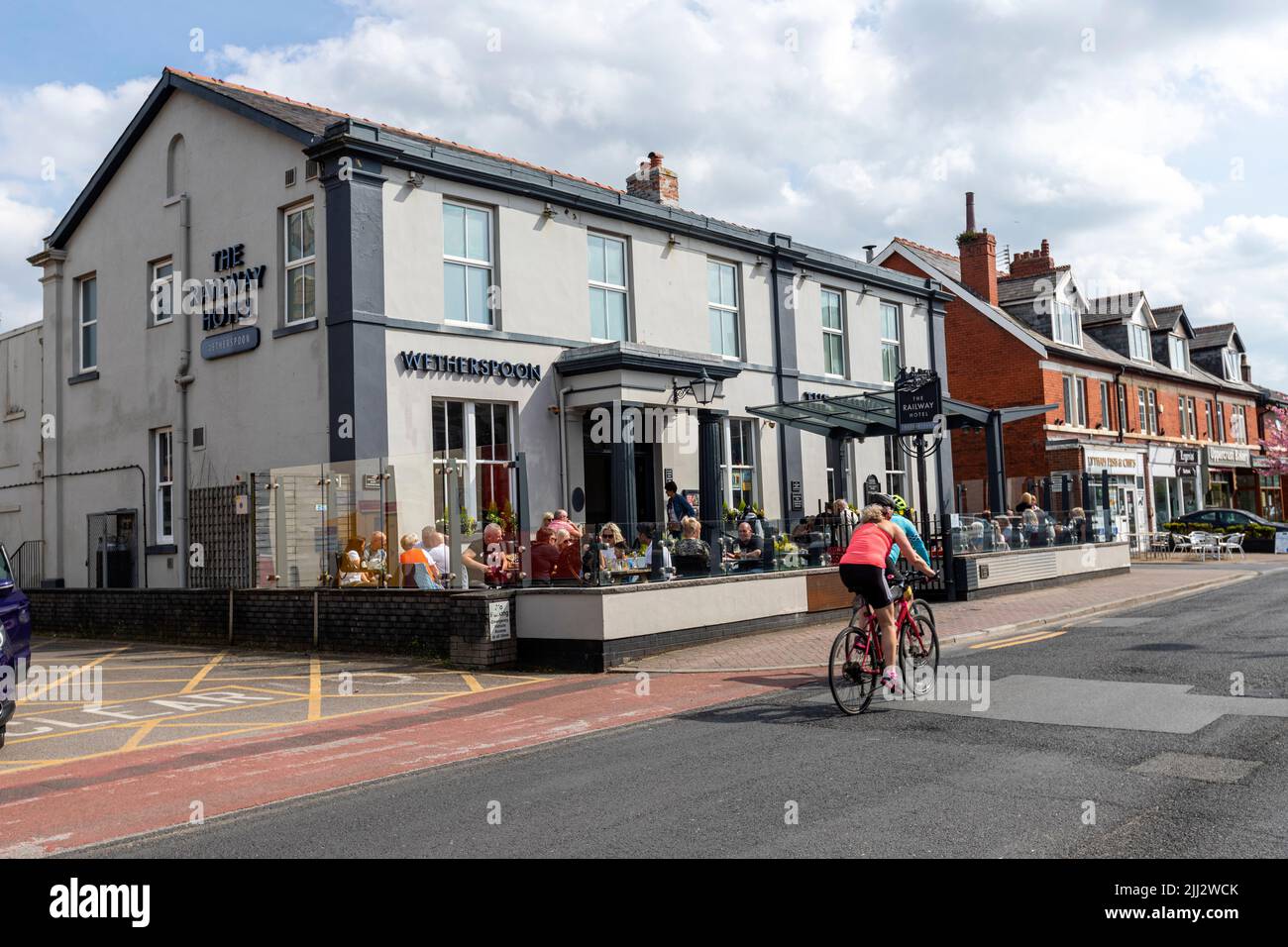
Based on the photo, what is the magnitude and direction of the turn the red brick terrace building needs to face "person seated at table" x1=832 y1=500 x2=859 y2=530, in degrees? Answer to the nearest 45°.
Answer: approximately 45° to its right

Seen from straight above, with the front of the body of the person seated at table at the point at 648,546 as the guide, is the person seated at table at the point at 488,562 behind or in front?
in front

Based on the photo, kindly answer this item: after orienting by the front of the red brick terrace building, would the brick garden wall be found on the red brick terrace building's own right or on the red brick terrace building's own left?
on the red brick terrace building's own right

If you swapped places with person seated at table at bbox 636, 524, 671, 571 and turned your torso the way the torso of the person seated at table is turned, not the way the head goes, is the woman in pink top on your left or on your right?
on your left

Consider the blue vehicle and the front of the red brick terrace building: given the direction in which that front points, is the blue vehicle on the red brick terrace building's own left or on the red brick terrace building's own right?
on the red brick terrace building's own right

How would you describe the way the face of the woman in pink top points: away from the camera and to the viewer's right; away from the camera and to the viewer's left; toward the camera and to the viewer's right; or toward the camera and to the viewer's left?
away from the camera and to the viewer's right
